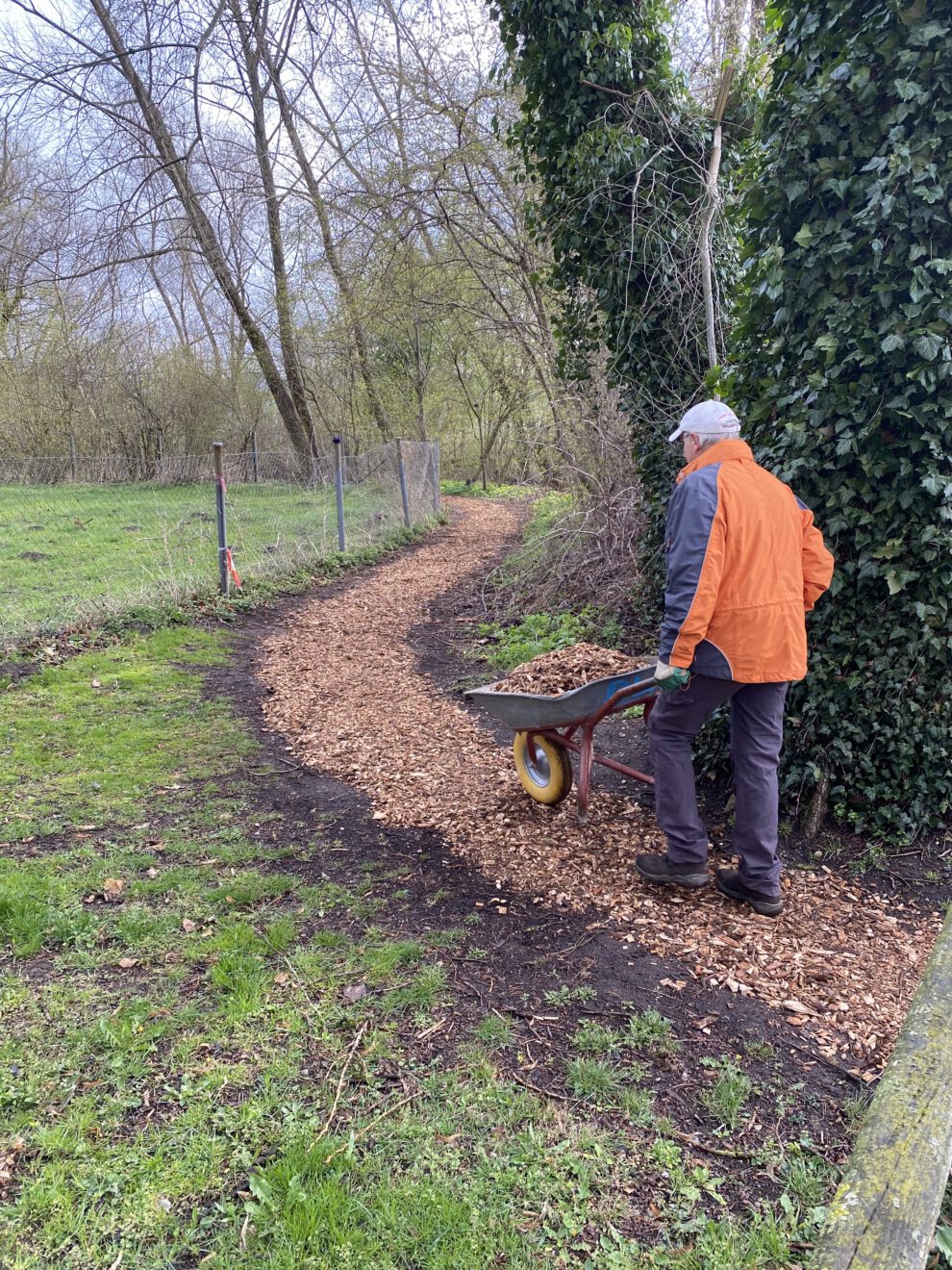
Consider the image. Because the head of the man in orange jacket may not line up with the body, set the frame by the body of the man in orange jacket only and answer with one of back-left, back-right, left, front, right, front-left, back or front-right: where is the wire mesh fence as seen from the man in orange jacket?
front

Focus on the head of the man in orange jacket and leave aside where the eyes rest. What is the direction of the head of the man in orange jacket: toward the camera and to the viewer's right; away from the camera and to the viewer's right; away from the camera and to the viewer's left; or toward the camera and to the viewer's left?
away from the camera and to the viewer's left

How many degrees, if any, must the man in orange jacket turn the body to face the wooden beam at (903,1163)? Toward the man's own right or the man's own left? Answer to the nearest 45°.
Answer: approximately 135° to the man's own left
